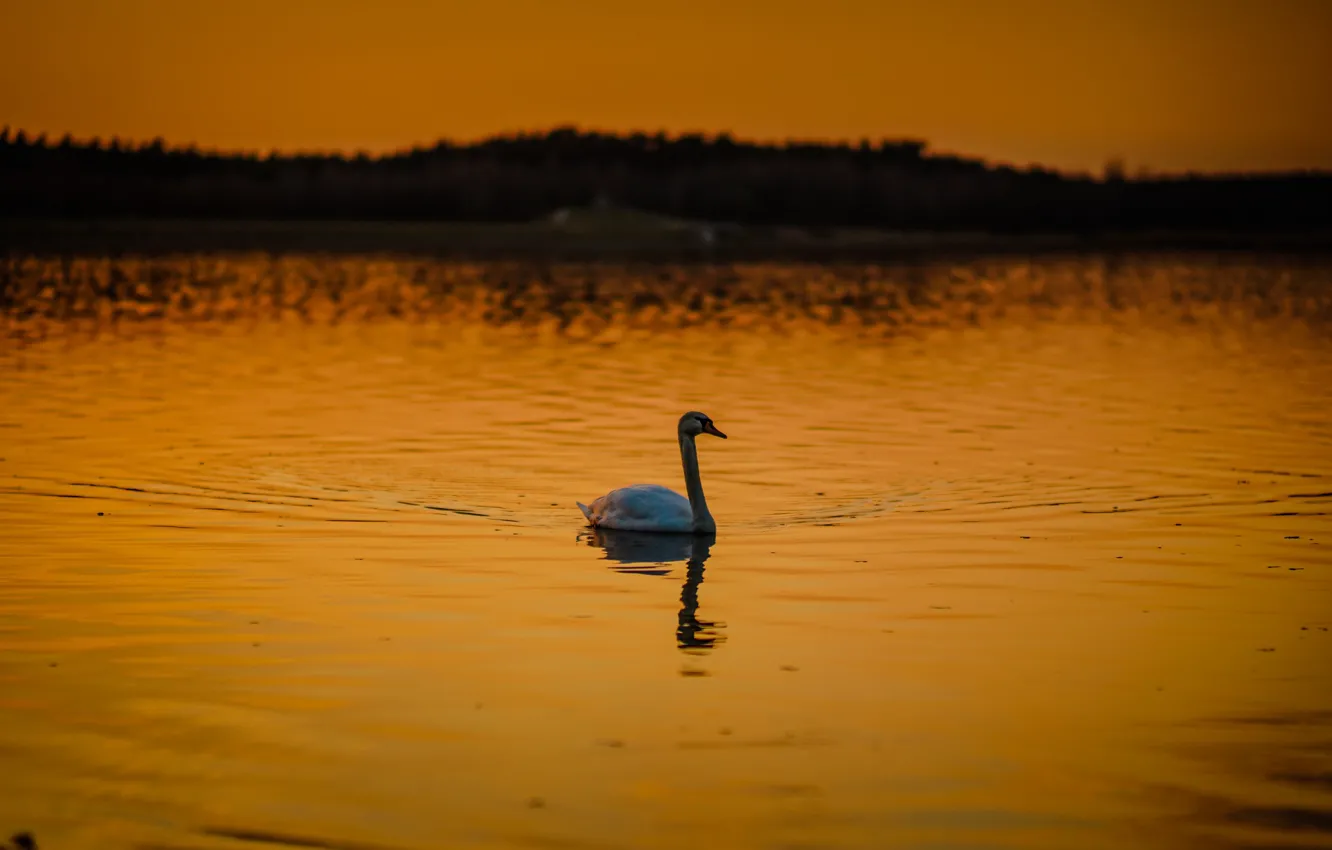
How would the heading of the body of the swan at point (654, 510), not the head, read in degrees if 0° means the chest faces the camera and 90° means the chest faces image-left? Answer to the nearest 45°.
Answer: approximately 270°
